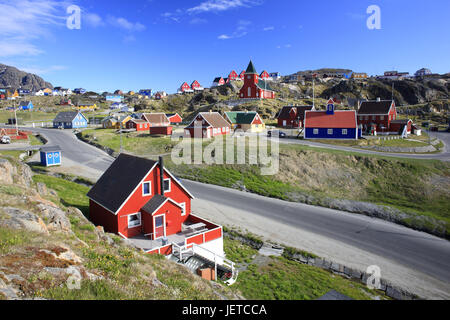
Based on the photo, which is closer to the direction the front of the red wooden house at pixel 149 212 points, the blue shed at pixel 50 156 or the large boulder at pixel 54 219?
the large boulder

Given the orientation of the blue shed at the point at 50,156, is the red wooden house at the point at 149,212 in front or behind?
in front

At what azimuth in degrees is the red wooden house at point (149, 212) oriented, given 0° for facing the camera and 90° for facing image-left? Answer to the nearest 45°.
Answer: approximately 315°

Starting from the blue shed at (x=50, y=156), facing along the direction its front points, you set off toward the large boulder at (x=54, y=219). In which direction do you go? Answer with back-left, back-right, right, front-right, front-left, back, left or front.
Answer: front-right

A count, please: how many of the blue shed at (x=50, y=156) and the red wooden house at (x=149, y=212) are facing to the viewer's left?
0

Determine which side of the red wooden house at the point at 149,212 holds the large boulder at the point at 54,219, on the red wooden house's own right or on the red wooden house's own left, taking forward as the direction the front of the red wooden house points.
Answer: on the red wooden house's own right

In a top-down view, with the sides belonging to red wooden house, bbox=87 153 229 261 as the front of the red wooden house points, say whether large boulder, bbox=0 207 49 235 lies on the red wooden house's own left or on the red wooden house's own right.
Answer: on the red wooden house's own right

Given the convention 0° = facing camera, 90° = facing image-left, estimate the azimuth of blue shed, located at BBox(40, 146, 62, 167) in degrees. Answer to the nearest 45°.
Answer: approximately 315°

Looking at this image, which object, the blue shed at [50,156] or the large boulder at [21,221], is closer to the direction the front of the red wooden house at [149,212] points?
the large boulder

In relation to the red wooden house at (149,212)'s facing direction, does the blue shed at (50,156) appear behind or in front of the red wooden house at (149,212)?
behind
